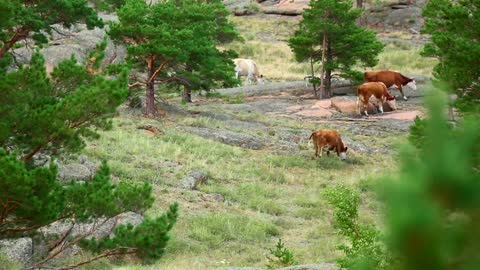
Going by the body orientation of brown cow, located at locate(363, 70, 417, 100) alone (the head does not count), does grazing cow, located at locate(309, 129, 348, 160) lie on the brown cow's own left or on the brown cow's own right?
on the brown cow's own right

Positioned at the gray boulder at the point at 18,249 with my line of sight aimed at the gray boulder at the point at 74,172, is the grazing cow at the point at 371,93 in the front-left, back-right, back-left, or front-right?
front-right

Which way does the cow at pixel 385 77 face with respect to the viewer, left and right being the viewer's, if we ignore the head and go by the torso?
facing to the right of the viewer

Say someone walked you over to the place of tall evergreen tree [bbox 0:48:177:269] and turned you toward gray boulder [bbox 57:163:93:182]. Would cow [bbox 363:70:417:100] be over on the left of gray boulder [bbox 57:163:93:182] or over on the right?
right

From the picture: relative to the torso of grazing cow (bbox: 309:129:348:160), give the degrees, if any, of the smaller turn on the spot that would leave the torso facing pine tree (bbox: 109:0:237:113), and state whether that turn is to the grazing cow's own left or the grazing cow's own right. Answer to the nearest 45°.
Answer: approximately 180°

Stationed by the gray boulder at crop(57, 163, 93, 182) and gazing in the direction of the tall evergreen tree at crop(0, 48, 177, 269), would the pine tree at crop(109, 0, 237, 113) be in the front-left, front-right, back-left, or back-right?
back-left

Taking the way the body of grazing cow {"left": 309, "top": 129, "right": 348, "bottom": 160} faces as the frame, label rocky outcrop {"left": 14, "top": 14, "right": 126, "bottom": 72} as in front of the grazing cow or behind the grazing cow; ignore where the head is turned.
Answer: behind

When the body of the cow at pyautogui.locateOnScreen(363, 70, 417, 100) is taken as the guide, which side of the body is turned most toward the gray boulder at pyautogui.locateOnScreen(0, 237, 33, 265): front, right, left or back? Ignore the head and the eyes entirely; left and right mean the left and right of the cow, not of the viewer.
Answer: right

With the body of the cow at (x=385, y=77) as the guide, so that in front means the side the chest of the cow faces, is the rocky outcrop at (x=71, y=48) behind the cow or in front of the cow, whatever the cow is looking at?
behind

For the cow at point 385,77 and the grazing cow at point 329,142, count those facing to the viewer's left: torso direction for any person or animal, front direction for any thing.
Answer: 0

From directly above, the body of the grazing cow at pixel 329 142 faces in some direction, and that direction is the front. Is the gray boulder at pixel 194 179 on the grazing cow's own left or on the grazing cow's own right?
on the grazing cow's own right

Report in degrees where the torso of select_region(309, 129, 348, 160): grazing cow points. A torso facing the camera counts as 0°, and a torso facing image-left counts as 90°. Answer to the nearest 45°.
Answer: approximately 315°

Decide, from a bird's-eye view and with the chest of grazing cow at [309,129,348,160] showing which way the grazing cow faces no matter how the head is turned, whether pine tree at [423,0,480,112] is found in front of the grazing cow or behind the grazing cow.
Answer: in front
